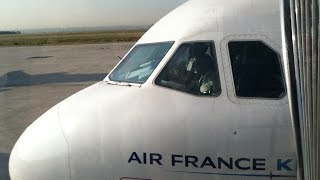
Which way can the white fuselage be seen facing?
to the viewer's left
